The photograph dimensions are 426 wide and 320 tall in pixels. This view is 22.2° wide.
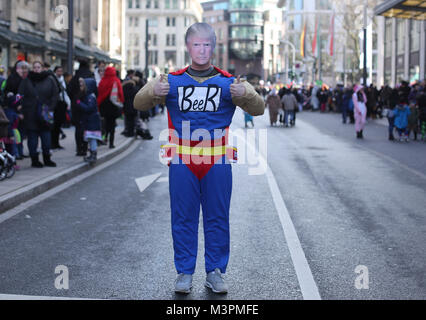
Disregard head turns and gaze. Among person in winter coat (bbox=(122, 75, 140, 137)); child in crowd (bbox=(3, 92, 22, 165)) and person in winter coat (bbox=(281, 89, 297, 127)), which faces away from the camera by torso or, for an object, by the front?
person in winter coat (bbox=(281, 89, 297, 127))

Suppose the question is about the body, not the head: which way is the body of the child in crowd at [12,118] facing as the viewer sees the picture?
to the viewer's right

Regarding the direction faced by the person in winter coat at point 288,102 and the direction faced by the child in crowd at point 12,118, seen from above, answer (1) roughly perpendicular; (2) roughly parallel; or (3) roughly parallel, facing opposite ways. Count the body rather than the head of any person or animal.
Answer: roughly perpendicular

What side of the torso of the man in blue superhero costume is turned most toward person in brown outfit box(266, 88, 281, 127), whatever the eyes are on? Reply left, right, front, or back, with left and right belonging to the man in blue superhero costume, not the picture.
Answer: back

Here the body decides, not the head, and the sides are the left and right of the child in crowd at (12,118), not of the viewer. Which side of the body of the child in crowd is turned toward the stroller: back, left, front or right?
right

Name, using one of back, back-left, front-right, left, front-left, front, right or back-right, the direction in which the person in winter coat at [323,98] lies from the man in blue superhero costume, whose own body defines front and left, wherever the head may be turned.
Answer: back

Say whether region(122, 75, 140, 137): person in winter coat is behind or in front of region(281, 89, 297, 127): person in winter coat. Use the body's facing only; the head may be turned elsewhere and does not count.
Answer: behind
